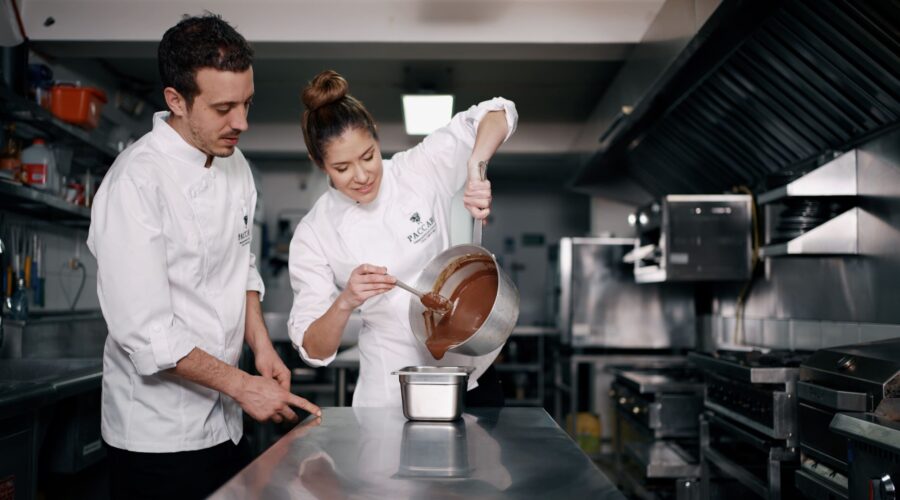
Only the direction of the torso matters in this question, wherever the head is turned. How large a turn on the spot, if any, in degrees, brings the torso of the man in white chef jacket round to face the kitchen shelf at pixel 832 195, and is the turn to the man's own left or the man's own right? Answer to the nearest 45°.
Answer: approximately 45° to the man's own left

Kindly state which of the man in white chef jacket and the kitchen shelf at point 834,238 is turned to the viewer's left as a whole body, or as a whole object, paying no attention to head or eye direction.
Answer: the kitchen shelf

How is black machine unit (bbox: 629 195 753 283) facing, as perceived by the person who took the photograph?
facing to the left of the viewer

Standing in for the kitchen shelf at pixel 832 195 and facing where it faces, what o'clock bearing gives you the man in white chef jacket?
The man in white chef jacket is roughly at 10 o'clock from the kitchen shelf.

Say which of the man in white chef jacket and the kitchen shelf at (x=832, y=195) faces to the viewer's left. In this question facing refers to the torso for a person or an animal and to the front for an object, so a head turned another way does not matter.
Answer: the kitchen shelf

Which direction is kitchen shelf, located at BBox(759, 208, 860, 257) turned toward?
to the viewer's left

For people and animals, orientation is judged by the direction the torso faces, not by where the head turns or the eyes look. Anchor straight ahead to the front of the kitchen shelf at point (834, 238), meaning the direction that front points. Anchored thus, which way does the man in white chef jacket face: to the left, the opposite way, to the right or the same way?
the opposite way

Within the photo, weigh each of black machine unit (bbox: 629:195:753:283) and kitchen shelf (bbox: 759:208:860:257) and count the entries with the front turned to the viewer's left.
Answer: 2

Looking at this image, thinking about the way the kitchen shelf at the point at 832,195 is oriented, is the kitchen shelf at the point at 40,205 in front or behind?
in front

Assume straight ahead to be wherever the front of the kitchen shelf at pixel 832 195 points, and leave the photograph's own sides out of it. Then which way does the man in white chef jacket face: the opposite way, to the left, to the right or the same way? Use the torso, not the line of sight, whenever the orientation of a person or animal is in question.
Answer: the opposite way

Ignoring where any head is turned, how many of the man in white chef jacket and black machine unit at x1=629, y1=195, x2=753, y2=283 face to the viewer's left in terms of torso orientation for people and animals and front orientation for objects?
1

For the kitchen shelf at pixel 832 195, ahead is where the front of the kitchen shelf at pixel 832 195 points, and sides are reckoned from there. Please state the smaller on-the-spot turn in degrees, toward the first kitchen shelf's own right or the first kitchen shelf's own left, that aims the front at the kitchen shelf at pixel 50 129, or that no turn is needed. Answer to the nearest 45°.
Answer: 0° — it already faces it

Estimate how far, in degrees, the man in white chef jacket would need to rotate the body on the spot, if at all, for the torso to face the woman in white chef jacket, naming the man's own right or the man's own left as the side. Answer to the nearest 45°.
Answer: approximately 45° to the man's own left

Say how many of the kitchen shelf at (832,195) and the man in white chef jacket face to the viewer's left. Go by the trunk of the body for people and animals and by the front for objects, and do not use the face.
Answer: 1

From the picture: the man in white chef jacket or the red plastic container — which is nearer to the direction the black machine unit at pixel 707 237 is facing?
the red plastic container

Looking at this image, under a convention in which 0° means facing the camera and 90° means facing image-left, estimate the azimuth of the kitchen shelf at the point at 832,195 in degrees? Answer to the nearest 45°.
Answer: approximately 90°

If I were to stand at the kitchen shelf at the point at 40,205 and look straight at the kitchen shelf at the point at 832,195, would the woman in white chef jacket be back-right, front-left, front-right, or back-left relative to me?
front-right

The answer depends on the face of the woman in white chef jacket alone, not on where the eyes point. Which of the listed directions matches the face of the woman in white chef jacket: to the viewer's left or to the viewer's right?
to the viewer's right
